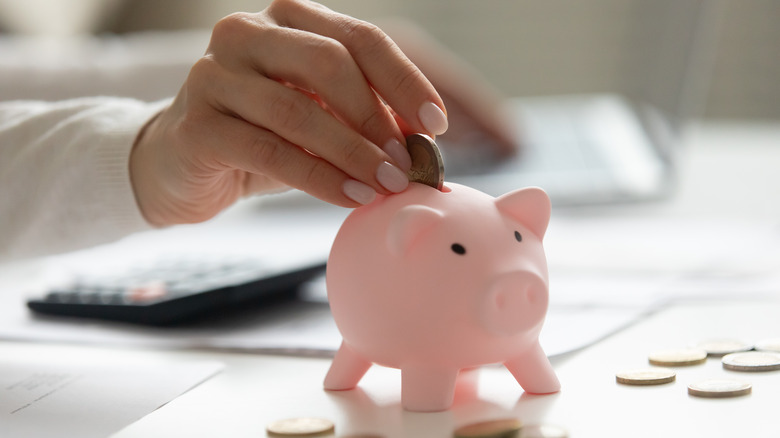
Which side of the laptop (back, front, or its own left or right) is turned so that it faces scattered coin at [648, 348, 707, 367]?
left

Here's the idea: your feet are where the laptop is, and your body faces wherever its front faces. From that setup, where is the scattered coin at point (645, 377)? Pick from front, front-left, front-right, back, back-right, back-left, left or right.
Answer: left

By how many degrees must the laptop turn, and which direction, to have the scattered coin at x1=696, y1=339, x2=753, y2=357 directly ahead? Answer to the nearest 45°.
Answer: approximately 90° to its left

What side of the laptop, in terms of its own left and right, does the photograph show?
left

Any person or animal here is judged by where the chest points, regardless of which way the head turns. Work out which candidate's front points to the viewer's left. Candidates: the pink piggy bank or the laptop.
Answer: the laptop

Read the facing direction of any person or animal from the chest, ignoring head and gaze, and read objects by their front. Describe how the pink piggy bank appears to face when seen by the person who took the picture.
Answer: facing the viewer and to the right of the viewer

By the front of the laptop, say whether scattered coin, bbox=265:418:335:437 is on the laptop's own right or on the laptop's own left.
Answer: on the laptop's own left

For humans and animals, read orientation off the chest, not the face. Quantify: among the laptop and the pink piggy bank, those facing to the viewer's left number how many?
1

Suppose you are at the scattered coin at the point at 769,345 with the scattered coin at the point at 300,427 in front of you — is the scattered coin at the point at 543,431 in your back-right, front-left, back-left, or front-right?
front-left

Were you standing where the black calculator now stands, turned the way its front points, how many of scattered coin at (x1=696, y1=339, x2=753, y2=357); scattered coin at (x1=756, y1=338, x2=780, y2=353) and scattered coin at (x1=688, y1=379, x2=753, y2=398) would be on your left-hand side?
3

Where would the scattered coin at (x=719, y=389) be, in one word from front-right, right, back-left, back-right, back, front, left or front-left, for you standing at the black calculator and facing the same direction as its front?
left

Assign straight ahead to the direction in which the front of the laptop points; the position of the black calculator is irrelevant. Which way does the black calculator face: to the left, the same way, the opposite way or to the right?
to the left

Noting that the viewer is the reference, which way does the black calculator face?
facing the viewer and to the left of the viewer
